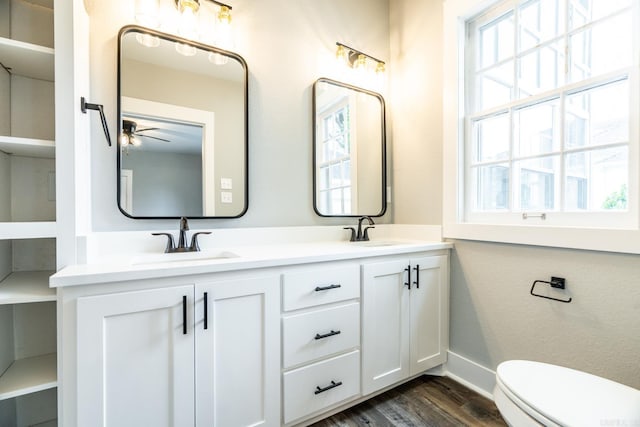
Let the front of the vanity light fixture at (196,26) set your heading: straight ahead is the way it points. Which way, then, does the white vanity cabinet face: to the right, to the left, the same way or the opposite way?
the same way

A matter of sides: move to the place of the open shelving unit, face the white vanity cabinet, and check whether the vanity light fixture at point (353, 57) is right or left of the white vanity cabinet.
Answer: left

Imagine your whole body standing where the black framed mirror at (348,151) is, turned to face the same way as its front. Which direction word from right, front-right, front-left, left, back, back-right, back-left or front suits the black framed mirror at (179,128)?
right

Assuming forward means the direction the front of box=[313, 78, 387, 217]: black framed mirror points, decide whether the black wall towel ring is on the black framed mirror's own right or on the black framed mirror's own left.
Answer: on the black framed mirror's own right

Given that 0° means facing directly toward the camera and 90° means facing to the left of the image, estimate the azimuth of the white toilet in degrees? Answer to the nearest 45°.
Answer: approximately 135°

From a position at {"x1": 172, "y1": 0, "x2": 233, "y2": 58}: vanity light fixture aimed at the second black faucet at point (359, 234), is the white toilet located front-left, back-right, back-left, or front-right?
front-right

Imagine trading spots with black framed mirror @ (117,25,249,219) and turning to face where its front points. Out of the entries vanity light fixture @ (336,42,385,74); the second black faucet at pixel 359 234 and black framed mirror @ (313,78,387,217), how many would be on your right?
0

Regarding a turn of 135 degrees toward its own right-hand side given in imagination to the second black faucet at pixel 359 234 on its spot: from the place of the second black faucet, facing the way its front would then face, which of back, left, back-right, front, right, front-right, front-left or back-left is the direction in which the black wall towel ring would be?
front-left

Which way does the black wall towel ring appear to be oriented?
to the viewer's right

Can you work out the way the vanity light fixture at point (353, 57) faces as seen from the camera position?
facing the viewer and to the right of the viewer

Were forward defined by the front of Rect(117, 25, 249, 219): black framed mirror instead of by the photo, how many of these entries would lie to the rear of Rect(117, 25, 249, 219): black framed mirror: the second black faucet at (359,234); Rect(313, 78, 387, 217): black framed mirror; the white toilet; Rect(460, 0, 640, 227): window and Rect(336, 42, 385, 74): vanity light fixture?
0

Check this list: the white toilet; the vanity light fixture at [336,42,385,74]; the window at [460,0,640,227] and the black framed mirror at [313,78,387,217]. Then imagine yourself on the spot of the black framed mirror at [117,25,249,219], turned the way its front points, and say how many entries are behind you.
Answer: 0

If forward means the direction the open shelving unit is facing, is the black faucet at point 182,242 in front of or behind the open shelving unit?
in front

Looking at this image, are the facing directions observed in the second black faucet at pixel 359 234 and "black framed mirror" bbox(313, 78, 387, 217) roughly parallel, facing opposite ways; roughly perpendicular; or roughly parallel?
roughly parallel
